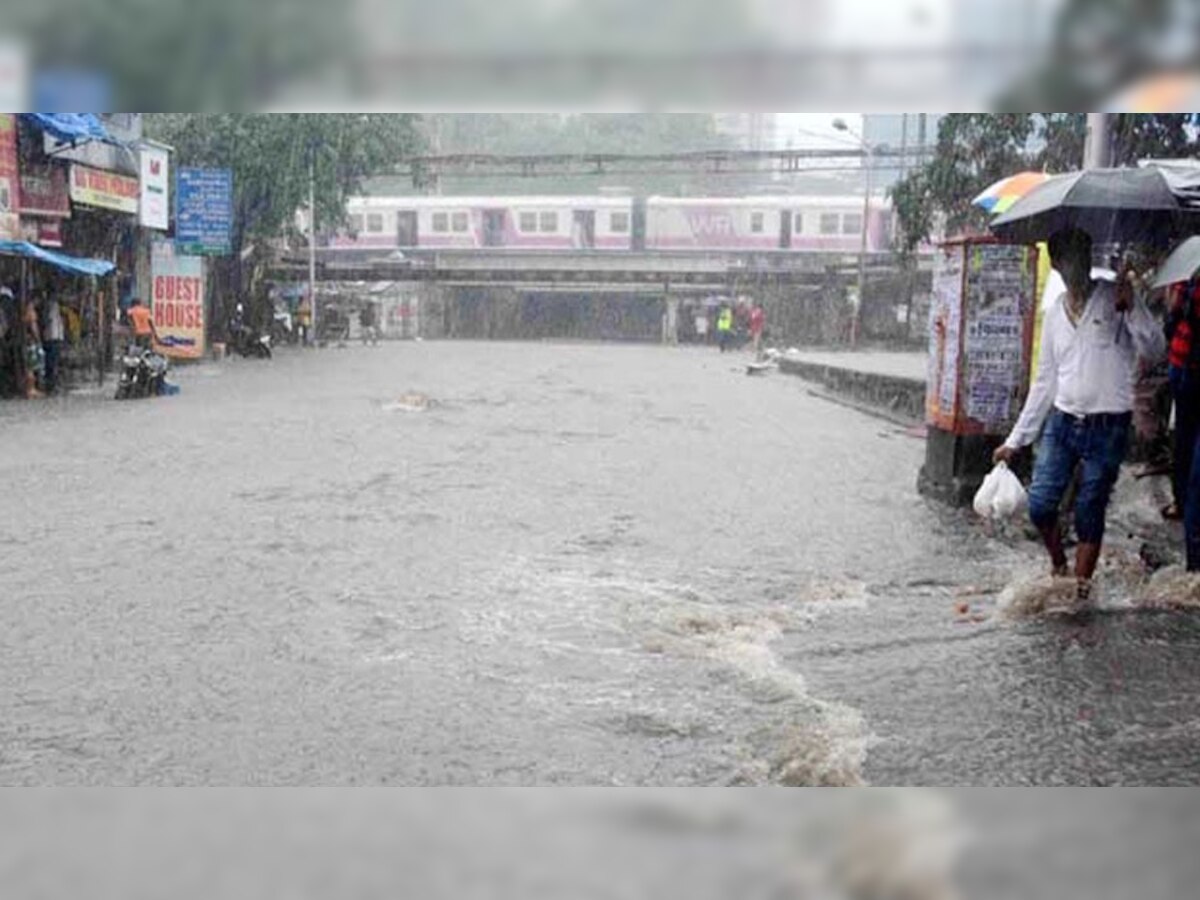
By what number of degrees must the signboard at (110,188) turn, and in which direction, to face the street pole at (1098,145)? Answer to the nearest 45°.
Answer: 0° — it already faces it

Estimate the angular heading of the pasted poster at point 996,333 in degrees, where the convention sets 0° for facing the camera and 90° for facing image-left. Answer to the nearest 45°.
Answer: approximately 0°

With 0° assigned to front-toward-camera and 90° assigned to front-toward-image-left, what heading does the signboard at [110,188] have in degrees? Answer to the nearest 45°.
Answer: approximately 315°

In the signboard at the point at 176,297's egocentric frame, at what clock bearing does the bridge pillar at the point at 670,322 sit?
The bridge pillar is roughly at 7 o'clock from the signboard.

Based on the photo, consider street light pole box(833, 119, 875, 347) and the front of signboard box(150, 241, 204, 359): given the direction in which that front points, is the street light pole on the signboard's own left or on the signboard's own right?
on the signboard's own left

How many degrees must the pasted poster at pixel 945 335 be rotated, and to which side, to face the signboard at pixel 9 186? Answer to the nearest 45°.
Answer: approximately 45° to its right
